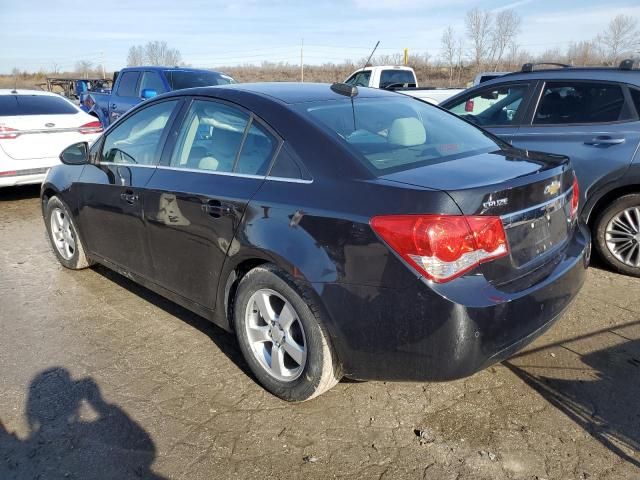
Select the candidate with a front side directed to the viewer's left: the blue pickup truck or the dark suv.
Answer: the dark suv

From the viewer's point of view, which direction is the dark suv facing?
to the viewer's left

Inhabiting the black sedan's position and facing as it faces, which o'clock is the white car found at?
The white car is roughly at 12 o'clock from the black sedan.

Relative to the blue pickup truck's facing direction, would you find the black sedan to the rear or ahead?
ahead

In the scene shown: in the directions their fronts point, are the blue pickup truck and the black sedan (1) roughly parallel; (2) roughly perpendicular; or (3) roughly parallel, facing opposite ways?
roughly parallel, facing opposite ways

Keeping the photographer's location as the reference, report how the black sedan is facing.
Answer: facing away from the viewer and to the left of the viewer

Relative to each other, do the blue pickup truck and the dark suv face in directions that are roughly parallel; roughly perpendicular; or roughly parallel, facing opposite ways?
roughly parallel, facing opposite ways

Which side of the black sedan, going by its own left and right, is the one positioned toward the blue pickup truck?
front

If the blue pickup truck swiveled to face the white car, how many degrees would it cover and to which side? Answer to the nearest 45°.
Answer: approximately 90° to its right

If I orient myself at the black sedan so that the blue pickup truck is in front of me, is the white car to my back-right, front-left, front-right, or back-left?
front-left

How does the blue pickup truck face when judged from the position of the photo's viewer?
facing the viewer and to the right of the viewer

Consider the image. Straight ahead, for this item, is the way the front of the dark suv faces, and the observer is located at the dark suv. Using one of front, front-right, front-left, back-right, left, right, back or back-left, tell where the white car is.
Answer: front

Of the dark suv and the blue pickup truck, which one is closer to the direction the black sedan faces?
the blue pickup truck

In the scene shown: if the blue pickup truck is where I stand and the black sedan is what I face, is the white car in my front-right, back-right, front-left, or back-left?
front-right

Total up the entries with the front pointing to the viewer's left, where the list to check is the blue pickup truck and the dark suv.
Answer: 1

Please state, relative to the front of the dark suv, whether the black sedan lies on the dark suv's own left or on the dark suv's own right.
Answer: on the dark suv's own left

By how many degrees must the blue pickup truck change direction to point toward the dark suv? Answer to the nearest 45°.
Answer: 0° — it already faces it

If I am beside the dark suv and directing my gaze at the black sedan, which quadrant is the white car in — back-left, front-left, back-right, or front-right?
front-right
